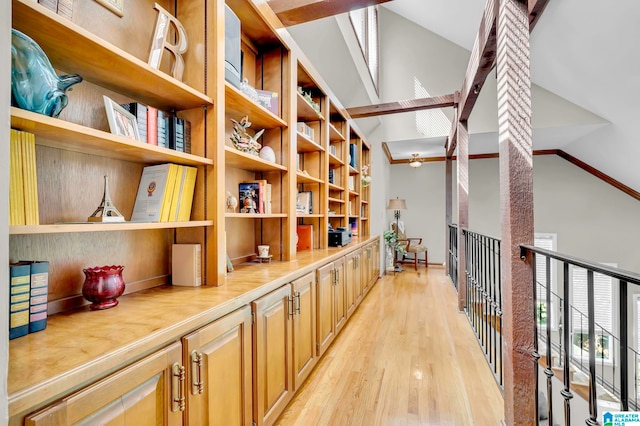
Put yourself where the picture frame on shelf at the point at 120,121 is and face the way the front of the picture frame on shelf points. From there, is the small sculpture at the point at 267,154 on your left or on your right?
on your left

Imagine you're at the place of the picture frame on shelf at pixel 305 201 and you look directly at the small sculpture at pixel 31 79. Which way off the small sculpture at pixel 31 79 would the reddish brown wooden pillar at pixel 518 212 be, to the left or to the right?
left

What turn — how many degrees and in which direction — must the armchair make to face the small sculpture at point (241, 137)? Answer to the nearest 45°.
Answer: approximately 45° to its right

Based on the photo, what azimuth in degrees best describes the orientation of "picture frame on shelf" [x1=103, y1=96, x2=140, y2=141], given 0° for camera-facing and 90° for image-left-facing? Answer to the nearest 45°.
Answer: approximately 315°

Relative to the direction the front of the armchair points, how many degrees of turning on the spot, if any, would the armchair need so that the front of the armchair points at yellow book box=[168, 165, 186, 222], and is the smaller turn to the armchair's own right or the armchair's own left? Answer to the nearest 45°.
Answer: approximately 45° to the armchair's own right

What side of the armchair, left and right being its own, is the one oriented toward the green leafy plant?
right

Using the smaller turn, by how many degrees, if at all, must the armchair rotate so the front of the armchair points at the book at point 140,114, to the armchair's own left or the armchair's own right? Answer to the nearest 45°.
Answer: approximately 45° to the armchair's own right

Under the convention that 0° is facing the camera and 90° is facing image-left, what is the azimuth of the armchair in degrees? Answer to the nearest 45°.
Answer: approximately 315°

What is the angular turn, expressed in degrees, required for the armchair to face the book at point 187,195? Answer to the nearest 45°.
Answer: approximately 45° to its right

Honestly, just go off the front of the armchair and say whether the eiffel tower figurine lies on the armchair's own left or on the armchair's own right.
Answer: on the armchair's own right

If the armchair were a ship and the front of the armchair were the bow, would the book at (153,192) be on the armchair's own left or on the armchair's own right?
on the armchair's own right
